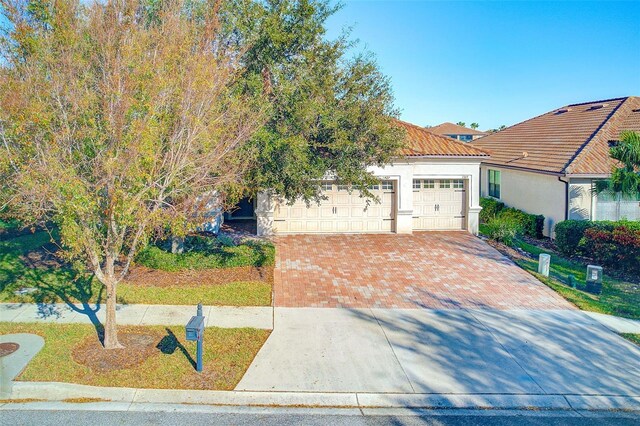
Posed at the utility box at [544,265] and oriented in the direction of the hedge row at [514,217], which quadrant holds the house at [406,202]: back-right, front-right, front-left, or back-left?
front-left

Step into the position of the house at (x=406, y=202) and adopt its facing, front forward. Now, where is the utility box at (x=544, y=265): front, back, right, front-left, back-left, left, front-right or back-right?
front-left

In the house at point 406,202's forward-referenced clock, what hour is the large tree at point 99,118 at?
The large tree is roughly at 1 o'clock from the house.

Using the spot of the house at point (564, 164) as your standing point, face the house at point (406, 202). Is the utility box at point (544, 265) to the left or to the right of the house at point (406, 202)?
left

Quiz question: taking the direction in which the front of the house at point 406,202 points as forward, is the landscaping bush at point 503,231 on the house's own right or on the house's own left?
on the house's own left

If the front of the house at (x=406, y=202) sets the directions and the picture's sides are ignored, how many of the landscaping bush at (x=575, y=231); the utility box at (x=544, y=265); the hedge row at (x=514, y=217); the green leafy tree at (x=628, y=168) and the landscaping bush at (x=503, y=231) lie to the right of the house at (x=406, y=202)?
0

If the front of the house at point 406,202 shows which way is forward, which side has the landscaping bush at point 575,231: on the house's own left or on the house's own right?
on the house's own left

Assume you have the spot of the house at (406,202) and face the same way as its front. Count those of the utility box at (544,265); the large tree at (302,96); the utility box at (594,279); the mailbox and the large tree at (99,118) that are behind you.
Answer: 0

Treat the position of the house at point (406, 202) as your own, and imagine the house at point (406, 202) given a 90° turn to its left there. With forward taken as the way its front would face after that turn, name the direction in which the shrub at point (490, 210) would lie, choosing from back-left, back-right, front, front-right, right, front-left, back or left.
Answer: front-left

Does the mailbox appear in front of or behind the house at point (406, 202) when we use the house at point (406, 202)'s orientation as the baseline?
in front

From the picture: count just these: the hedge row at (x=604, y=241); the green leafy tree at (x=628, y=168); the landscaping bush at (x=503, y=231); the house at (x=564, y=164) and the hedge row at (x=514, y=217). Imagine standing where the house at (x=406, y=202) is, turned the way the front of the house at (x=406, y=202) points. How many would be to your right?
0

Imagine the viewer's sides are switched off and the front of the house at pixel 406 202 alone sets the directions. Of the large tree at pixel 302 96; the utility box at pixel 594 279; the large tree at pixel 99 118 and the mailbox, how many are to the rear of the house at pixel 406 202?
0

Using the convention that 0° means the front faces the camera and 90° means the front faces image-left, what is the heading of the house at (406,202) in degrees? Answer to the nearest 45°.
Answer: approximately 0°

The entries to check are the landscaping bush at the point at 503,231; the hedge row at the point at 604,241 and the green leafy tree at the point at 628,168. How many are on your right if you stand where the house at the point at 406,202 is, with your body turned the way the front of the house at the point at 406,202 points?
0

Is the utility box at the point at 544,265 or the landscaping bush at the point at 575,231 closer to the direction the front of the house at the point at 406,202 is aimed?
the utility box

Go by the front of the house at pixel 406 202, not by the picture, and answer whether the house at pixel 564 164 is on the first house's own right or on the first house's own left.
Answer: on the first house's own left

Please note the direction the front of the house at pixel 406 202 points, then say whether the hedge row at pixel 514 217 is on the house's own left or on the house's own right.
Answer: on the house's own left
